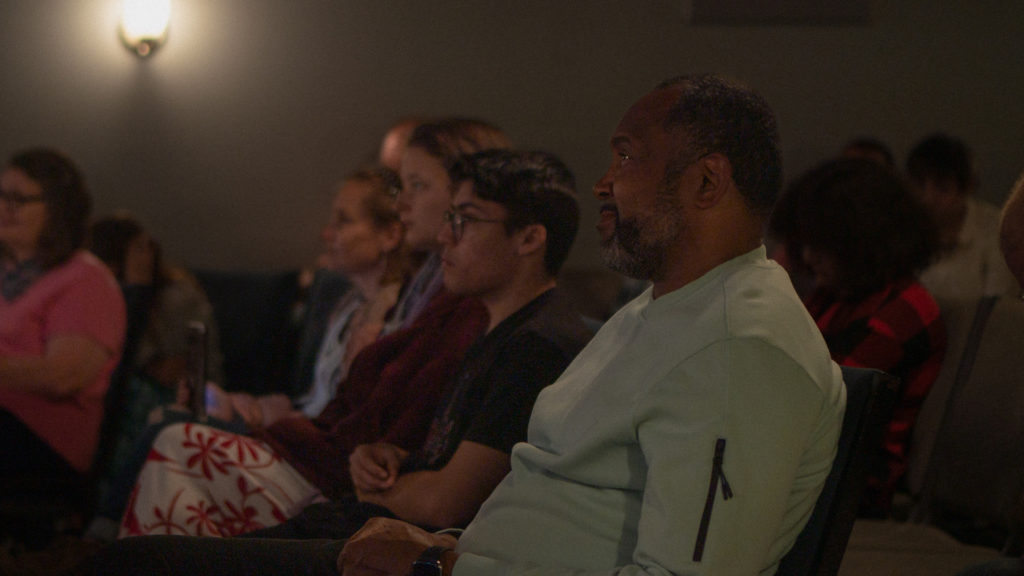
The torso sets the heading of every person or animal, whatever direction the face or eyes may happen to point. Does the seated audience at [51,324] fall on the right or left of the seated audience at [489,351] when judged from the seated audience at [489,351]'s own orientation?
on their right

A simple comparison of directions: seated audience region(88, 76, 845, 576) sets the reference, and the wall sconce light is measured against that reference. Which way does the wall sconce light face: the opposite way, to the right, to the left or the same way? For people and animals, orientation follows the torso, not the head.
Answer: to the left

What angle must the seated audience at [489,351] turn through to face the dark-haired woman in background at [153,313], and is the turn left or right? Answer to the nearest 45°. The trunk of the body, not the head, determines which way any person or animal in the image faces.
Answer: approximately 45° to their right

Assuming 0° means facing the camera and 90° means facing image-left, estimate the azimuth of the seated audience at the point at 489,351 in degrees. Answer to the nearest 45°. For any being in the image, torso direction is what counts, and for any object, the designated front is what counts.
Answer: approximately 90°

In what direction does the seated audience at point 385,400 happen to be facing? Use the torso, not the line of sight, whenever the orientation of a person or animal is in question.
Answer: to the viewer's left

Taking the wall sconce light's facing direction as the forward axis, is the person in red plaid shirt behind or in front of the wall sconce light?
in front

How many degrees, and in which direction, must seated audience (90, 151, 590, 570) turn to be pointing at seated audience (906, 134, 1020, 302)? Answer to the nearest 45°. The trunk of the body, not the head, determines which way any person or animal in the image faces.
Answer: approximately 135° to their right

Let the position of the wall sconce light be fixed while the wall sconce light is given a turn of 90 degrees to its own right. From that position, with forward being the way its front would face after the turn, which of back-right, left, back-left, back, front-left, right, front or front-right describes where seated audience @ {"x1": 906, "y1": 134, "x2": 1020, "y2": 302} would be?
back-left

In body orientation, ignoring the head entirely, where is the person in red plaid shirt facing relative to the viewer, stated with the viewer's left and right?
facing to the left of the viewer

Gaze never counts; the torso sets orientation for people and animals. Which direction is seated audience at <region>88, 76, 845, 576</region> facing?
to the viewer's left
